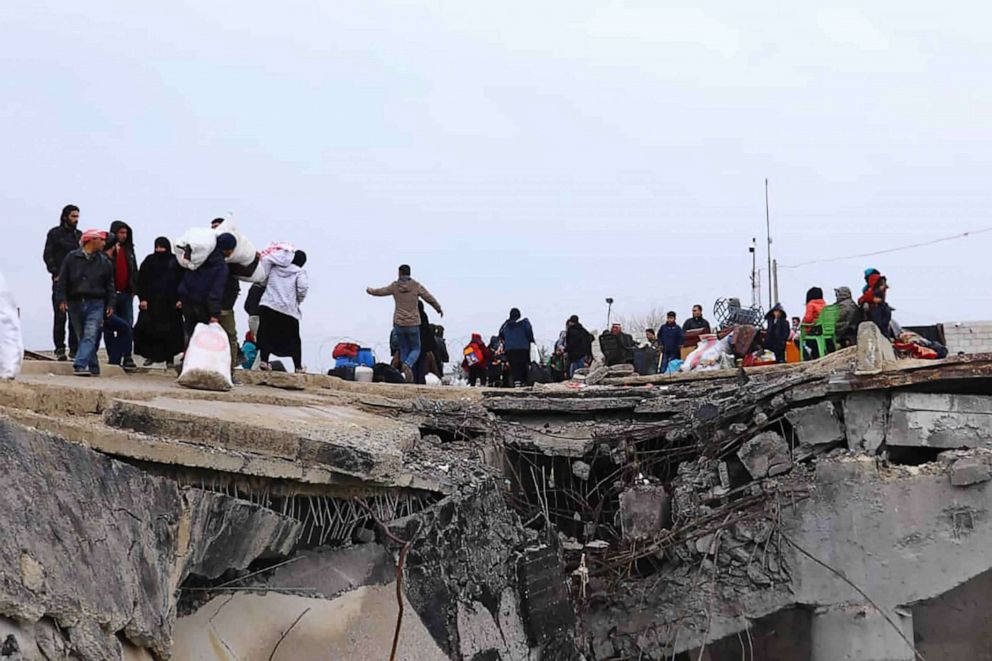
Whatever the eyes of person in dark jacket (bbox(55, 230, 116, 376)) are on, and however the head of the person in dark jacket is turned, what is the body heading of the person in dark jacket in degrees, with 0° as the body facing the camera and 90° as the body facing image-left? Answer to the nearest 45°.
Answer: approximately 0°

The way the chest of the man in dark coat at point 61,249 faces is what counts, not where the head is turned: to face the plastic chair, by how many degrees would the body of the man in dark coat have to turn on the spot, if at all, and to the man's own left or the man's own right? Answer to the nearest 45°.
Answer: approximately 45° to the man's own left

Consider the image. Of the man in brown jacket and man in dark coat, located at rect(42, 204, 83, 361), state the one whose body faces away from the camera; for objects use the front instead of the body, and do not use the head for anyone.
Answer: the man in brown jacket

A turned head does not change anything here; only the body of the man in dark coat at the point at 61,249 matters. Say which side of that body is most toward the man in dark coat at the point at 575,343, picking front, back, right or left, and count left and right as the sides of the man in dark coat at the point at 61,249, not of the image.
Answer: left

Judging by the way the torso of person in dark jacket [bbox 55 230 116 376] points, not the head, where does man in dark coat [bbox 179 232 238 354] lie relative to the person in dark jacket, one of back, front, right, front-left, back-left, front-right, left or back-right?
left

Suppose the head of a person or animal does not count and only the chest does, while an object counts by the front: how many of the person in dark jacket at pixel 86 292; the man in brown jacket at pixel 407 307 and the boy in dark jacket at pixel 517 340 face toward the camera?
1

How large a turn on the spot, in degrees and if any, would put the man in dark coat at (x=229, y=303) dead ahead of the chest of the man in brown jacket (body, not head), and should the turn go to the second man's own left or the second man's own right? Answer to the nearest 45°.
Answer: approximately 135° to the second man's own left

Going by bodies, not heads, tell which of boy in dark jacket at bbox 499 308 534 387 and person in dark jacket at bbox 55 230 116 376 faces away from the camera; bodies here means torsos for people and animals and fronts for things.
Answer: the boy in dark jacket

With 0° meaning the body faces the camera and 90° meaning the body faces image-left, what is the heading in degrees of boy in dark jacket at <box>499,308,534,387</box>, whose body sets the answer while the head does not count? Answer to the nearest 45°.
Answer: approximately 180°

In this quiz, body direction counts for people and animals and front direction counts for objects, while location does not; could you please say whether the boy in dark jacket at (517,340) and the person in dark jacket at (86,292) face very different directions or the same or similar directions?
very different directions

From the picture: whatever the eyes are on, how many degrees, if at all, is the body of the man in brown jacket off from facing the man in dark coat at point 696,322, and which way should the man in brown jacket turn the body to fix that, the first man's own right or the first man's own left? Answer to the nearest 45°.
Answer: approximately 45° to the first man's own right

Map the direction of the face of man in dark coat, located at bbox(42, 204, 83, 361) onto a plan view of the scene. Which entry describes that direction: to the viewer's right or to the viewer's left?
to the viewer's right

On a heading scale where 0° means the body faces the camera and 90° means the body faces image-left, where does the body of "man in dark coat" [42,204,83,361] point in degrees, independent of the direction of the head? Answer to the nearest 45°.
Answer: approximately 315°

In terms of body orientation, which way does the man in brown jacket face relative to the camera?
away from the camera

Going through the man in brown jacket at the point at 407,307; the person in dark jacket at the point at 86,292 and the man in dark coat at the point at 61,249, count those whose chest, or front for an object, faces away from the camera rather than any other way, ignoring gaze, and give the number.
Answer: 1

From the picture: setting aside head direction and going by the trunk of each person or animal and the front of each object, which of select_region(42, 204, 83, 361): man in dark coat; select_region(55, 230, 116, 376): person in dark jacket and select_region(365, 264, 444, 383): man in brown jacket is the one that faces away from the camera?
the man in brown jacket
